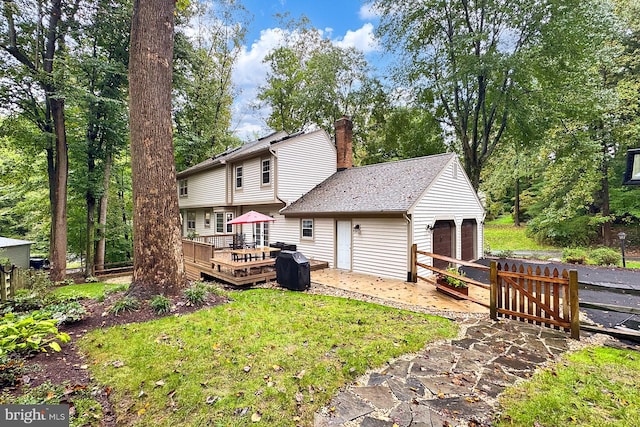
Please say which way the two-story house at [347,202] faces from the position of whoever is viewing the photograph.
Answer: facing away from the viewer and to the right of the viewer

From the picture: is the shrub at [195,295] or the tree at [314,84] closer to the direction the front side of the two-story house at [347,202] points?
the tree

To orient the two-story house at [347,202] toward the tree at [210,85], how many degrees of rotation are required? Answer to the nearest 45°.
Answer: approximately 90° to its left

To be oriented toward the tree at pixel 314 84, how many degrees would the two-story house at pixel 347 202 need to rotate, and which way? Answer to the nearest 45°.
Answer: approximately 45° to its left

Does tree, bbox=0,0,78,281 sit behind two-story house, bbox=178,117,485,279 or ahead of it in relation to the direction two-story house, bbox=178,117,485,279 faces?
behind
